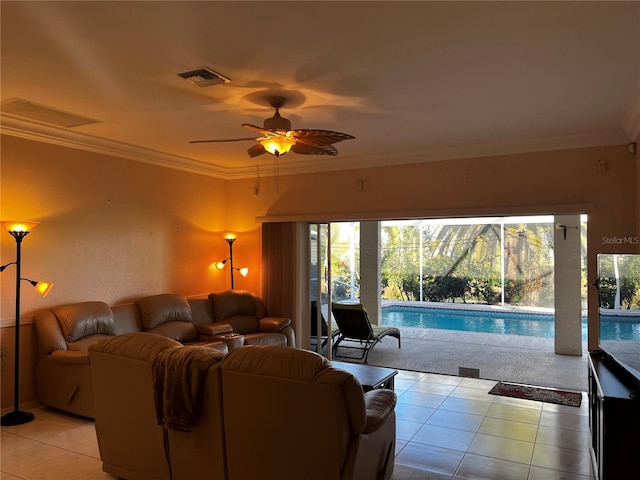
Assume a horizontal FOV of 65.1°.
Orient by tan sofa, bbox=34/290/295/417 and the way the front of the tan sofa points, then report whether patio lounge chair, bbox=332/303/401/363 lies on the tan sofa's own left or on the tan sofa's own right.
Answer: on the tan sofa's own left

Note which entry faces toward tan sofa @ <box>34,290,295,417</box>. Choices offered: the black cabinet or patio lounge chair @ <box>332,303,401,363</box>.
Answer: the black cabinet

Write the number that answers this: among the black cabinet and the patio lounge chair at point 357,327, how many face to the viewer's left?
1

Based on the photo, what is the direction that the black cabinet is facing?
to the viewer's left

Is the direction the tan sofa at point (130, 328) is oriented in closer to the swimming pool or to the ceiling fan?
the ceiling fan

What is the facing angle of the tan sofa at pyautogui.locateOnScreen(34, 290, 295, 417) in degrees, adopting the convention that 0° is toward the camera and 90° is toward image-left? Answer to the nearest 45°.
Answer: approximately 315°

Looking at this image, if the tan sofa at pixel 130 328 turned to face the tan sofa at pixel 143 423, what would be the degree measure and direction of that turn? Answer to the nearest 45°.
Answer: approximately 45° to its right

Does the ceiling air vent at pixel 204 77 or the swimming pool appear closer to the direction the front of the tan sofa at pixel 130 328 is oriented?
the ceiling air vent

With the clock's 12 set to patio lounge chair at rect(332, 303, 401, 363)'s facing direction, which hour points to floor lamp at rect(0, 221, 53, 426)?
The floor lamp is roughly at 6 o'clock from the patio lounge chair.

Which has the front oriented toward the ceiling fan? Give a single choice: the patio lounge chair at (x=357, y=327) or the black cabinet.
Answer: the black cabinet

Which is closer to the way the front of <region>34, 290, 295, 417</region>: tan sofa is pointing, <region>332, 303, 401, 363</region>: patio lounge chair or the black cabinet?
the black cabinet

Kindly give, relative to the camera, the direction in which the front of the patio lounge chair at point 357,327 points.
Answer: facing away from the viewer and to the right of the viewer

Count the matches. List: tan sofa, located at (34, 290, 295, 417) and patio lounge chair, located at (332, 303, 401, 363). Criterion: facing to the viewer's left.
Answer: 0

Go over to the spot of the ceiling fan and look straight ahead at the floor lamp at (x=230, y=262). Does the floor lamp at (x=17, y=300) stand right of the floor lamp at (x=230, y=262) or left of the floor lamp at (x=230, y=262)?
left
